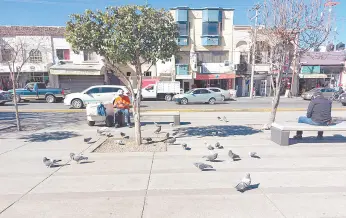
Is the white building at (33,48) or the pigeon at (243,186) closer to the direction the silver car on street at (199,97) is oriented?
the white building

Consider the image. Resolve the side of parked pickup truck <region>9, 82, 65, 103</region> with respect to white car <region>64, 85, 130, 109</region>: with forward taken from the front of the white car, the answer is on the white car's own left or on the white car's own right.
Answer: on the white car's own right

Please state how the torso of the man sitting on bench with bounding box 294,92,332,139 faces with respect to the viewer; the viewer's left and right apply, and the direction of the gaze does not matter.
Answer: facing away from the viewer and to the left of the viewer

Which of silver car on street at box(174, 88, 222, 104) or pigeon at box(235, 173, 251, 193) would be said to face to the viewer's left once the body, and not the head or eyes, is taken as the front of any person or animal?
the silver car on street

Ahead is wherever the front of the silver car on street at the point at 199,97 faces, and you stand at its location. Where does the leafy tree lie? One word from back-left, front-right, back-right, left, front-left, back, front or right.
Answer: left

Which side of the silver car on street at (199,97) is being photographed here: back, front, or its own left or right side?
left

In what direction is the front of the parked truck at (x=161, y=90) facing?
to the viewer's left

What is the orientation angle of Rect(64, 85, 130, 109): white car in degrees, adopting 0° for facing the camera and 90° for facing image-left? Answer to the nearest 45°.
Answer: approximately 90°

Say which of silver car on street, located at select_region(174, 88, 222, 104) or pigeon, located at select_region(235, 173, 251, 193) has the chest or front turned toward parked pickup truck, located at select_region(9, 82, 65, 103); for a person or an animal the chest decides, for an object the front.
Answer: silver car on street, located at select_region(174, 88, 222, 104)

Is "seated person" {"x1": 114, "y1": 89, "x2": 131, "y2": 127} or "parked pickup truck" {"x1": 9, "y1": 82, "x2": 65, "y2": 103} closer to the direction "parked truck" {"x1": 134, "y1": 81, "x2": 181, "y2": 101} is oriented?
the parked pickup truck
